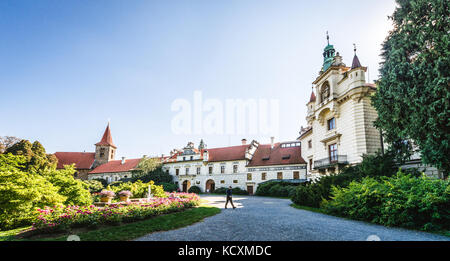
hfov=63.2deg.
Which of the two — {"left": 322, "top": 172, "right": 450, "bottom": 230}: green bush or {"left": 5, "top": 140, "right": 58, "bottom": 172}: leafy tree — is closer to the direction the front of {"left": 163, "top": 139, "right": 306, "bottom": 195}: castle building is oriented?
the green bush

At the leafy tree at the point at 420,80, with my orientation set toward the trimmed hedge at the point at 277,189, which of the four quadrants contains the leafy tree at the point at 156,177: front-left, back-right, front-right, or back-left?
front-left

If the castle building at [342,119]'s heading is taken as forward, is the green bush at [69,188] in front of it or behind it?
in front

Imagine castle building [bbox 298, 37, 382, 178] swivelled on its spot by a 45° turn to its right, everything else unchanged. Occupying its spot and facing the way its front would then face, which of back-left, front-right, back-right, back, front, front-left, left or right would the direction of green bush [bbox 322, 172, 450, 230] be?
left

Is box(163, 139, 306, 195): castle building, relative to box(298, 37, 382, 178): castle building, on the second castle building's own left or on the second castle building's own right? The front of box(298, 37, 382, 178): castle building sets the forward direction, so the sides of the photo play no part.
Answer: on the second castle building's own right

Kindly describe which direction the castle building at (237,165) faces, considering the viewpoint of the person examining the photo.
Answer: facing the viewer

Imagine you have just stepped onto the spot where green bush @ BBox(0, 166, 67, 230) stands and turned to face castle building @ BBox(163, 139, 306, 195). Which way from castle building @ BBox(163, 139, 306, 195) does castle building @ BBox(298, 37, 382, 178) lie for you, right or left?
right

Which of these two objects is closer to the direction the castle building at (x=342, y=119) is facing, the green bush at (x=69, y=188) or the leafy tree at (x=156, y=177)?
the green bush

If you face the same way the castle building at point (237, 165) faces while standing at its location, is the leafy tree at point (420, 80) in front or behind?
in front

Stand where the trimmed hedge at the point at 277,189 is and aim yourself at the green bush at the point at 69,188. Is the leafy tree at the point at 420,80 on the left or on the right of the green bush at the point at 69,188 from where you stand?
left

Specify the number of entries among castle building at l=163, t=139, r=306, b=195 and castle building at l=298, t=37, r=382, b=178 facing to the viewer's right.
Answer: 0

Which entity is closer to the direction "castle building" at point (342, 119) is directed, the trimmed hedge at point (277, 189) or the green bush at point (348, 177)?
the green bush
